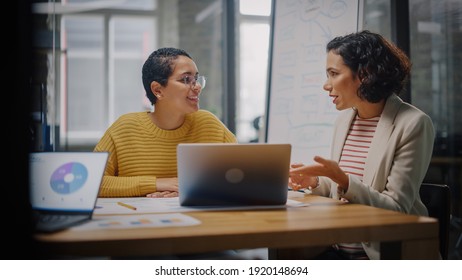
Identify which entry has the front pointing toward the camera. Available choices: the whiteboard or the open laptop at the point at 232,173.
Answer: the whiteboard

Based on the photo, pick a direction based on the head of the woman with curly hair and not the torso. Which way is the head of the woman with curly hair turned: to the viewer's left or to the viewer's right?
to the viewer's left

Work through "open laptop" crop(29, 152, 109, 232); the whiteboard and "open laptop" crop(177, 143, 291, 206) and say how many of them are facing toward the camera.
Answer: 2

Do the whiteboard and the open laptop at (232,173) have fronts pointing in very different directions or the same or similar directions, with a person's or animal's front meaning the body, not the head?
very different directions

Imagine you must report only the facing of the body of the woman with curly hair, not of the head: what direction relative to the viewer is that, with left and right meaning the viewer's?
facing the viewer and to the left of the viewer

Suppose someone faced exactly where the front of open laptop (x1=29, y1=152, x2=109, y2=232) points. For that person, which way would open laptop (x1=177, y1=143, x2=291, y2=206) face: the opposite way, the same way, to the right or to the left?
the opposite way

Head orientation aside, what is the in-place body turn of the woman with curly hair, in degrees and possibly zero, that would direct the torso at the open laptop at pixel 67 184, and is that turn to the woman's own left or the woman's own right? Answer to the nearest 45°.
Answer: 0° — they already face it

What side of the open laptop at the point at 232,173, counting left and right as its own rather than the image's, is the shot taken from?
back

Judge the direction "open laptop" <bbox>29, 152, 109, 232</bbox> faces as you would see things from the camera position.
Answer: facing the viewer

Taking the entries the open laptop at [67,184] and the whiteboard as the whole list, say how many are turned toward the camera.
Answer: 2

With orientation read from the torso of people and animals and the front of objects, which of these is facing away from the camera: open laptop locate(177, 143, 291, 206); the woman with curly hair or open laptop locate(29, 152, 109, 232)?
open laptop locate(177, 143, 291, 206)
